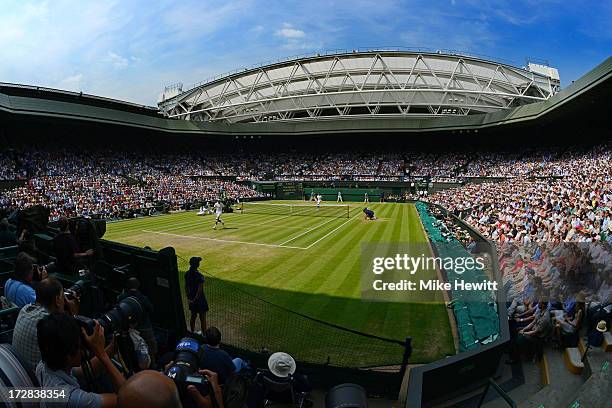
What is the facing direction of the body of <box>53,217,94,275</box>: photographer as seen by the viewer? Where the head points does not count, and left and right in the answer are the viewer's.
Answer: facing away from the viewer and to the right of the viewer

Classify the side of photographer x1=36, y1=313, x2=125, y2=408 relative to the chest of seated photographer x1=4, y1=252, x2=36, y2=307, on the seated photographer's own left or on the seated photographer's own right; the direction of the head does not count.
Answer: on the seated photographer's own right

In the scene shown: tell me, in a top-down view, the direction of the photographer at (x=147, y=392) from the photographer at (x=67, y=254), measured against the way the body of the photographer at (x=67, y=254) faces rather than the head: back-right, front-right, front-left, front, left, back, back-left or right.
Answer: back-right

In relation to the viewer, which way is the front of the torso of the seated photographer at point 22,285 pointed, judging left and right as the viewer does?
facing away from the viewer and to the right of the viewer

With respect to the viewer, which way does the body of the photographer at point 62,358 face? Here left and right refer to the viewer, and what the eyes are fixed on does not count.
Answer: facing away from the viewer and to the right of the viewer

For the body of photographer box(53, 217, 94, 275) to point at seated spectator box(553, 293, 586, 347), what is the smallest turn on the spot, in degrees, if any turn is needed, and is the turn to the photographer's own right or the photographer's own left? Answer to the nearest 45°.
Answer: approximately 45° to the photographer's own right

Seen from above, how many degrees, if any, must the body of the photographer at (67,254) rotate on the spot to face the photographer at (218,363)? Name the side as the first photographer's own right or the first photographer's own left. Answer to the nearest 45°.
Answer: approximately 90° to the first photographer's own right

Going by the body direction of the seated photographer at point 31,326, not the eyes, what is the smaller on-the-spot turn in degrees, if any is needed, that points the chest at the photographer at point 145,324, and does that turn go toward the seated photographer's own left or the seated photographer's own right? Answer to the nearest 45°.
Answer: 0° — they already face them

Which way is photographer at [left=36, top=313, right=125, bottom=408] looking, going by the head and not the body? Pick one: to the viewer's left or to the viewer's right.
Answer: to the viewer's right

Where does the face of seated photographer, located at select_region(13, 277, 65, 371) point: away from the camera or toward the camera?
away from the camera

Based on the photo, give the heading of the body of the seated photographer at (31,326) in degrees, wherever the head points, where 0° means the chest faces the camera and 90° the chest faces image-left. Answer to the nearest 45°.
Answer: approximately 225°

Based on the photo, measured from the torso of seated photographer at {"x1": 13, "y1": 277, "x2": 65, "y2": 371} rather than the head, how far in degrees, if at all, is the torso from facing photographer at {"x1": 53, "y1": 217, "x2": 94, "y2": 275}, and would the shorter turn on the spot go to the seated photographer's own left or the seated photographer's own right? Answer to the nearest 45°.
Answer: approximately 45° to the seated photographer's own left
